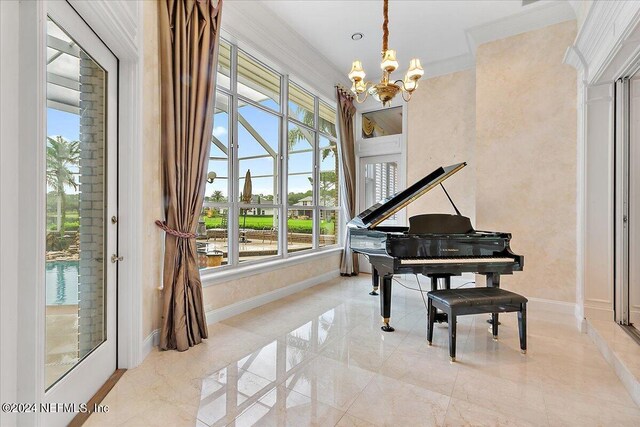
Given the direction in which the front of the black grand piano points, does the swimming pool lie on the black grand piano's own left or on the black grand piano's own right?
on the black grand piano's own right

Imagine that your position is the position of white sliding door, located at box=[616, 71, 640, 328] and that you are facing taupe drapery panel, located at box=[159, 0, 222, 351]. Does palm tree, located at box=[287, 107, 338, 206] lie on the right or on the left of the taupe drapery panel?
right

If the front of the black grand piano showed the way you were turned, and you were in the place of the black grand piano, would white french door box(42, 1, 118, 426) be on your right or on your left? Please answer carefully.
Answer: on your right

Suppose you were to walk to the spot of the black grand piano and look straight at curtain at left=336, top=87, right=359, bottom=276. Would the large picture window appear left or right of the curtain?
left

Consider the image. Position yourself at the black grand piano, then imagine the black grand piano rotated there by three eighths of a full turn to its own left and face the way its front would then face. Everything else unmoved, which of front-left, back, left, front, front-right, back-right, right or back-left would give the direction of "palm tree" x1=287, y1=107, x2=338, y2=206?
front-left

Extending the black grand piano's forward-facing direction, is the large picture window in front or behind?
behind

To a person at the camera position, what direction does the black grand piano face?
facing the viewer and to the right of the viewer

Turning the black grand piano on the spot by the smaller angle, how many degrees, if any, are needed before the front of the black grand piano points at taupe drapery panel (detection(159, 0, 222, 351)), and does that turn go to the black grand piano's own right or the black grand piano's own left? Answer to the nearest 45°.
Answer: approximately 90° to the black grand piano's own right

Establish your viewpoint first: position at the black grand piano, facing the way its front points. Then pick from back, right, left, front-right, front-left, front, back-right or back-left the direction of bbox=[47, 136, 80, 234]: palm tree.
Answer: right

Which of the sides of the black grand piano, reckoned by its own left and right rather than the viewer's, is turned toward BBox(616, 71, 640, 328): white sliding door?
left

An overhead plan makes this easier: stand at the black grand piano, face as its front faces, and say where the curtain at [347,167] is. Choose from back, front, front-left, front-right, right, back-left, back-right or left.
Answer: back

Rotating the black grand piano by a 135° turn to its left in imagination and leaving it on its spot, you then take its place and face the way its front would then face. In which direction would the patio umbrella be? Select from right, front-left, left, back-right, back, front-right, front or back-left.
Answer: left
